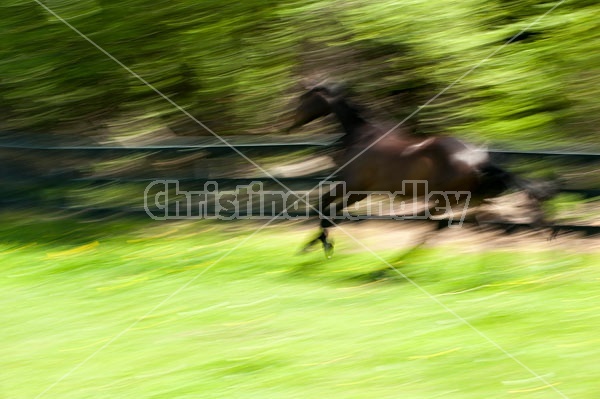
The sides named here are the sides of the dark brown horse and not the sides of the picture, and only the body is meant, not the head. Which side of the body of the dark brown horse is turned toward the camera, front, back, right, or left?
left
